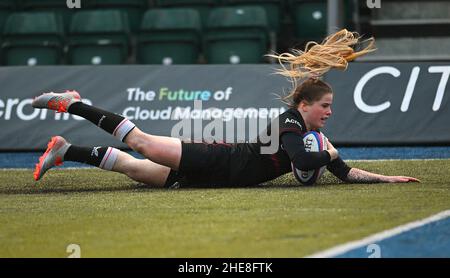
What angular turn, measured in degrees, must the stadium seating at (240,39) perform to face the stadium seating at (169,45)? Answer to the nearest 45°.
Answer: approximately 90° to its right

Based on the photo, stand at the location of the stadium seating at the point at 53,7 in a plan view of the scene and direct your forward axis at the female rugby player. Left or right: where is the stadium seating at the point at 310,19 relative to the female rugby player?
left

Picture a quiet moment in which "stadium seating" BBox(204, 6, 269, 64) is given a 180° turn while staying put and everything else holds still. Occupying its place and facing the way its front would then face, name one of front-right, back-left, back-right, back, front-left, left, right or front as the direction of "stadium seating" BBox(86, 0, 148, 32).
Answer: front-left

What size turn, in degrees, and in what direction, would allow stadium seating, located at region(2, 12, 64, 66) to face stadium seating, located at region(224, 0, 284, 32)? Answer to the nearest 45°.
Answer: approximately 90° to its left

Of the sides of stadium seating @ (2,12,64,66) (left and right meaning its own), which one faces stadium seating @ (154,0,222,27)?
left

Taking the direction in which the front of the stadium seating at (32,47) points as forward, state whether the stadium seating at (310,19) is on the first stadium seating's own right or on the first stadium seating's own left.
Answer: on the first stadium seating's own left
